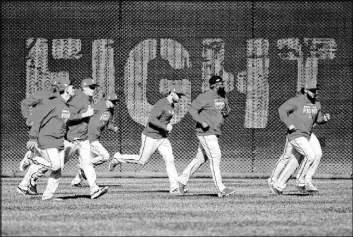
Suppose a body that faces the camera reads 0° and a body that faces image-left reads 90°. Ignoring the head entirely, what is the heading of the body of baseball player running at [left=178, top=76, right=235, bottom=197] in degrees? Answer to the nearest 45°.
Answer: approximately 315°

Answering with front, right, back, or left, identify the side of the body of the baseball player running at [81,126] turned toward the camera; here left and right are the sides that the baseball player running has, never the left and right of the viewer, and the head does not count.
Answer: right

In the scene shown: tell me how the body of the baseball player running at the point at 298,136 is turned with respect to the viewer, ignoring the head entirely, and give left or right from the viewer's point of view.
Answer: facing the viewer and to the right of the viewer

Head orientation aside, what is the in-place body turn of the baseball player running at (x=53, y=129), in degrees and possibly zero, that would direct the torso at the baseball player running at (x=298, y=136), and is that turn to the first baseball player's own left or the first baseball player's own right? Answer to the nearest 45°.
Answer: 0° — they already face them

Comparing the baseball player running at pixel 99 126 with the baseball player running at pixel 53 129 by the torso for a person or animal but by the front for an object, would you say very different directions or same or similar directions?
same or similar directions

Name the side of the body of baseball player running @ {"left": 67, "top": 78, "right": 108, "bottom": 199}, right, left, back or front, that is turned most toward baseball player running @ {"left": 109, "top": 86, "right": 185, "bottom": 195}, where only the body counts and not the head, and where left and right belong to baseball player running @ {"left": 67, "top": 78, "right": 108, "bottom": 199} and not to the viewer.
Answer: front

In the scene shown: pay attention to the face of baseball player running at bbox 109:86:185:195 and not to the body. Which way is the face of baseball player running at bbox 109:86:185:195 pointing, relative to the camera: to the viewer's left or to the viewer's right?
to the viewer's right

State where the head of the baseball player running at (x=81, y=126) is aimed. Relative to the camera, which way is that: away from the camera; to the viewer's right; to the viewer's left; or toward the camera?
to the viewer's right

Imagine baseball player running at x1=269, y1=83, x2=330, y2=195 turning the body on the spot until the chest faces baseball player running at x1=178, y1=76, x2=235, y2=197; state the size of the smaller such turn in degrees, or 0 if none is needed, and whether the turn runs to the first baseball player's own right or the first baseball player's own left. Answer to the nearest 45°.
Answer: approximately 135° to the first baseball player's own right

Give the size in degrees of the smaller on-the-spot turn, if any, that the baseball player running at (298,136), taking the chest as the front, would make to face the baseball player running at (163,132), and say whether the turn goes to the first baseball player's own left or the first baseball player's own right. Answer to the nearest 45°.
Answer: approximately 135° to the first baseball player's own right

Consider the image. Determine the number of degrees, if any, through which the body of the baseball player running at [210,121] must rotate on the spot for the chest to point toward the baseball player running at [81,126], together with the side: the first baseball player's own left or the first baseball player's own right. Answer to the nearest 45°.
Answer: approximately 135° to the first baseball player's own right

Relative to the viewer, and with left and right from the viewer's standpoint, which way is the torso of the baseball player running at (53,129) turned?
facing to the right of the viewer

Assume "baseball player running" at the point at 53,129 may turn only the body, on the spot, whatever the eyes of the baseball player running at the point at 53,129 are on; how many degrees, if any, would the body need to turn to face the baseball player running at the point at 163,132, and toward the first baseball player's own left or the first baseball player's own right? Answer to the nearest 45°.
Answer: approximately 45° to the first baseball player's own left
